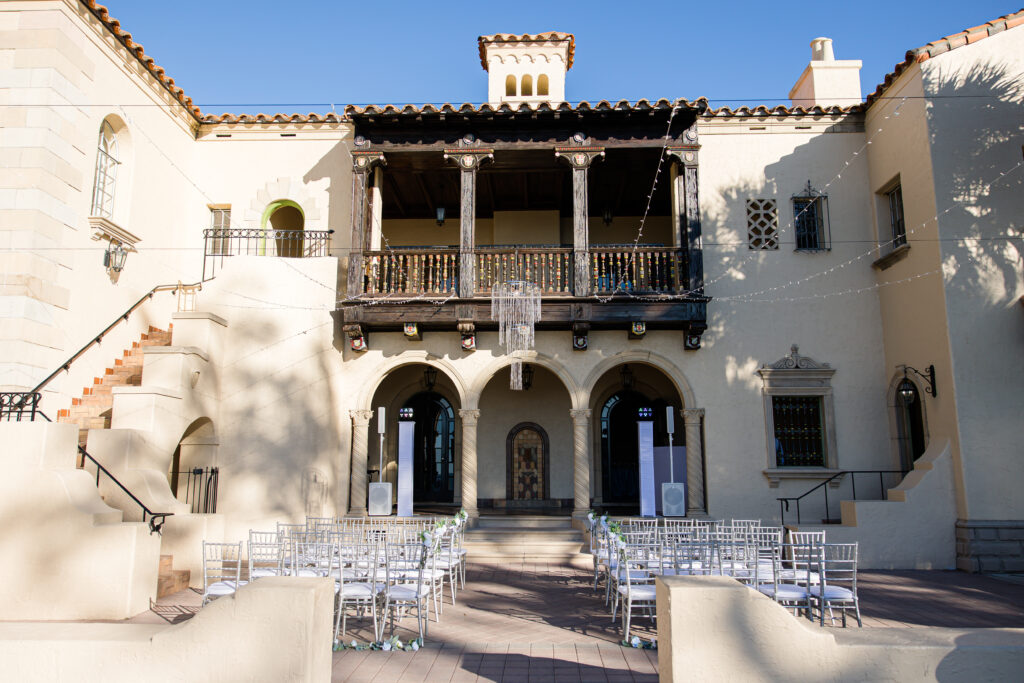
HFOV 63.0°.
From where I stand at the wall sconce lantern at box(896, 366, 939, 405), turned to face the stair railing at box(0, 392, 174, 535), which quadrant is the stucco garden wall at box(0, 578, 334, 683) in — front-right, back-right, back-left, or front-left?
front-left

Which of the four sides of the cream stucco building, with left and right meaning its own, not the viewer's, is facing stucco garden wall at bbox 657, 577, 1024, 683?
front

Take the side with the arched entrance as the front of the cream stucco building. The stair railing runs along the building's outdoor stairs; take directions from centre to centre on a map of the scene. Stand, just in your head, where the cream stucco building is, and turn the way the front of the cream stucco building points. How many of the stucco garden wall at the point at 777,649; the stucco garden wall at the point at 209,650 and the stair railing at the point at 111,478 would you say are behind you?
0

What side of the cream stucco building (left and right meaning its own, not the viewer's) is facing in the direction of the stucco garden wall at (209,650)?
front

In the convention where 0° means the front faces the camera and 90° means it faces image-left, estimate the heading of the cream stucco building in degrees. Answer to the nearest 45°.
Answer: approximately 0°

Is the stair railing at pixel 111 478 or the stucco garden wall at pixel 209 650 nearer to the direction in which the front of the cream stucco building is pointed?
the stucco garden wall
